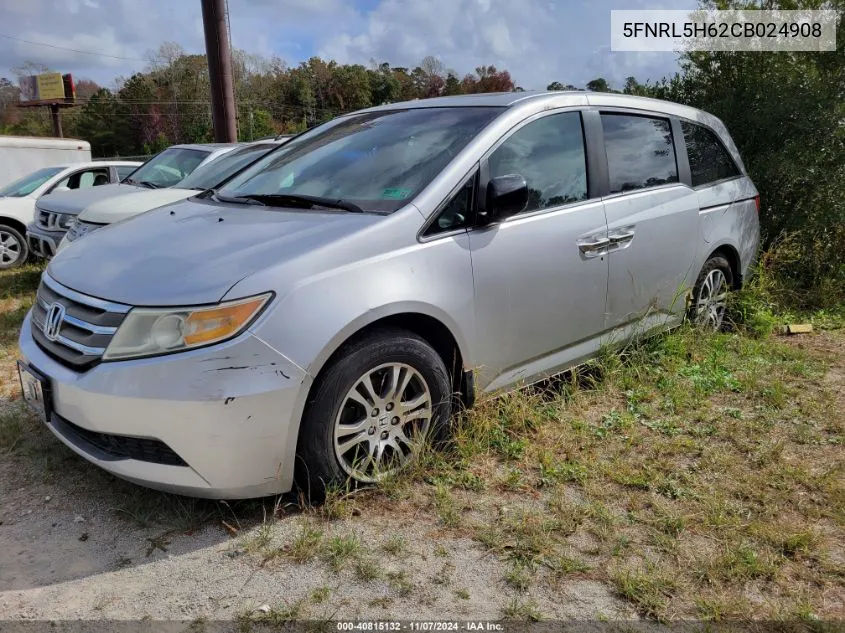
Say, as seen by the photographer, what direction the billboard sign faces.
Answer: facing the viewer

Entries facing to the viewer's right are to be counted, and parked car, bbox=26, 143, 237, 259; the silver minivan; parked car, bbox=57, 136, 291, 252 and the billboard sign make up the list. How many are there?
0

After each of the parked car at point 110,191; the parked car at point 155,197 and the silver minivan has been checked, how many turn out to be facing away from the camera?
0

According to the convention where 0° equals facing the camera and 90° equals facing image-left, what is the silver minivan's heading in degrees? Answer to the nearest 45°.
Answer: approximately 45°

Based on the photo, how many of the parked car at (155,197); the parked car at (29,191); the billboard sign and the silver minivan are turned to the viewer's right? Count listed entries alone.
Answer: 0

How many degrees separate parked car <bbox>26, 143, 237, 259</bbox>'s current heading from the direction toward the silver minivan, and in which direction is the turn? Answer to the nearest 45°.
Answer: approximately 45° to its left

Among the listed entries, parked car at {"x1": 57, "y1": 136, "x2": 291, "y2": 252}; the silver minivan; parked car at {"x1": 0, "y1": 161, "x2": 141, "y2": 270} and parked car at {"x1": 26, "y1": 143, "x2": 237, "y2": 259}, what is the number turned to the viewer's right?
0

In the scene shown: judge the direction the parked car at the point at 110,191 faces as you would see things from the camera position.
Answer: facing the viewer and to the left of the viewer

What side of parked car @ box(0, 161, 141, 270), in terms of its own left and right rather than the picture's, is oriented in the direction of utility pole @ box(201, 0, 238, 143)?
back
